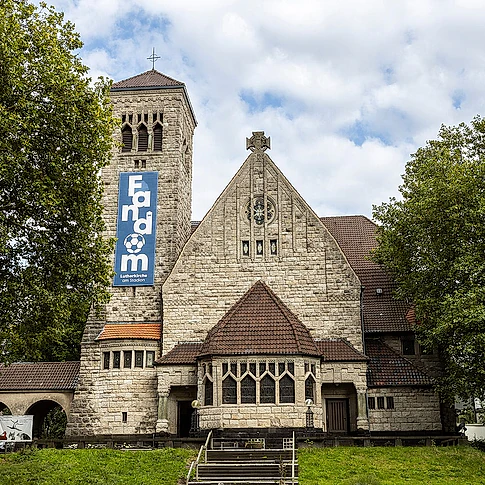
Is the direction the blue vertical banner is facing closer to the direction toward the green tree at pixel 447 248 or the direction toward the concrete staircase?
the concrete staircase

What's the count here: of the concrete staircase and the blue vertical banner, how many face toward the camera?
2

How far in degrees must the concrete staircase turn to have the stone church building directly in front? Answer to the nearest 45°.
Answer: approximately 180°

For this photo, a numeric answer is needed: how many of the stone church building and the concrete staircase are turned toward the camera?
2

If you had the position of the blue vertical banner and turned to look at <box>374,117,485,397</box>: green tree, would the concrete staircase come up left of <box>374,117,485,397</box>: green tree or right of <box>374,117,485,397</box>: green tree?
right

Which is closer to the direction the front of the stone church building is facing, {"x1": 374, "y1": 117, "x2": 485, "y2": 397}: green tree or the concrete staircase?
the concrete staircase

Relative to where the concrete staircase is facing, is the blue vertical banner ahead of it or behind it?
behind

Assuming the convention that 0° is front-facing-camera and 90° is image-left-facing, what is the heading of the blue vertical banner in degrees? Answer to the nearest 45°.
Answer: approximately 0°
